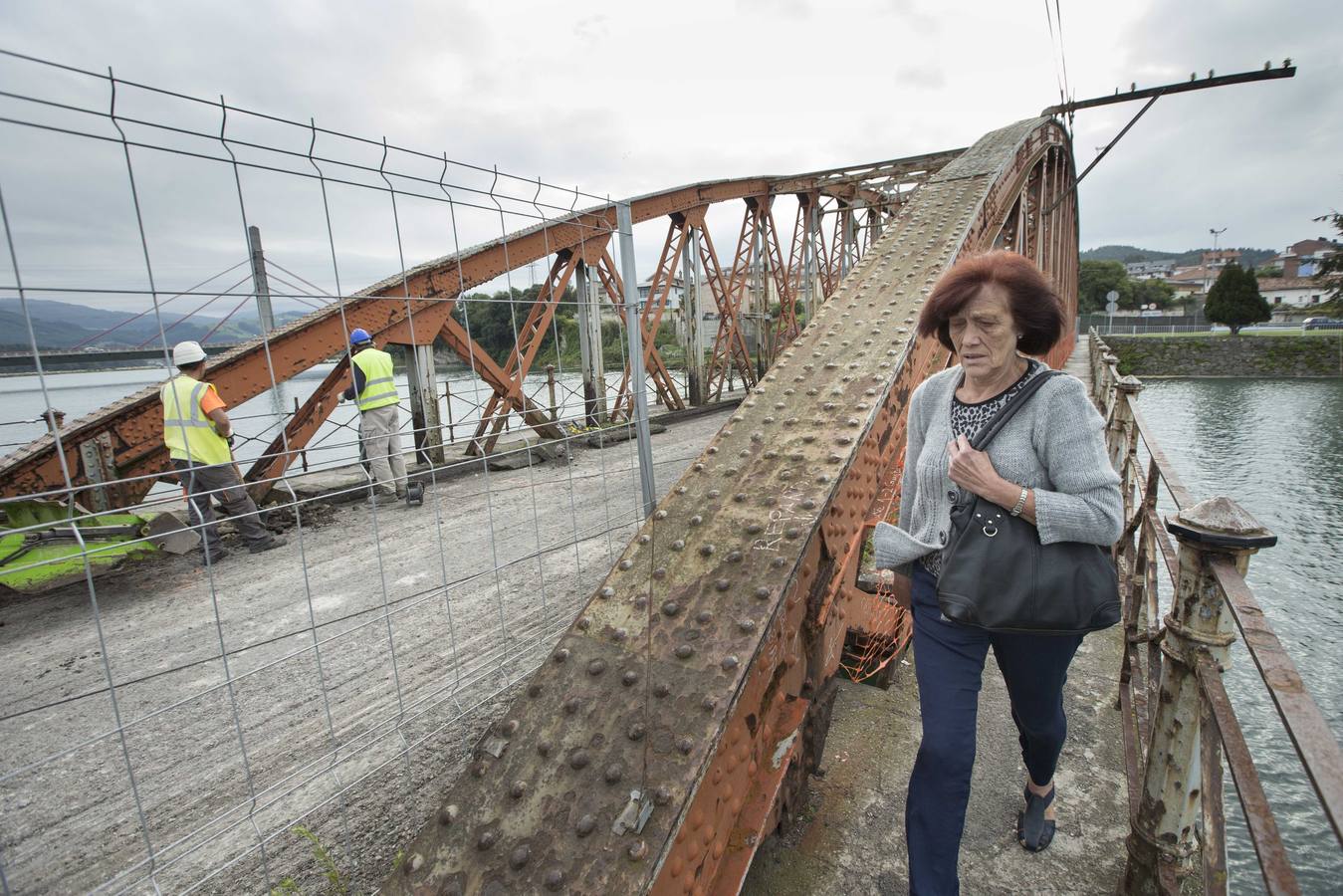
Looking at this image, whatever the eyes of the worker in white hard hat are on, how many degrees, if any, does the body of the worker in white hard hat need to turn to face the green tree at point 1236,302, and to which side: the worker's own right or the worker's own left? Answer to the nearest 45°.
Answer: approximately 45° to the worker's own right

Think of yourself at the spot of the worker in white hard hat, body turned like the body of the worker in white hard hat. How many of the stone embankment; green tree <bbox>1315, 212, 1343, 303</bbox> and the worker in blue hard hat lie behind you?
0

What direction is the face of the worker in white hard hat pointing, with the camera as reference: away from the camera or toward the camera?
away from the camera

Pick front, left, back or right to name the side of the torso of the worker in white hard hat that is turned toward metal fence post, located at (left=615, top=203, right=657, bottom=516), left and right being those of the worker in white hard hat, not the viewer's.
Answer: right

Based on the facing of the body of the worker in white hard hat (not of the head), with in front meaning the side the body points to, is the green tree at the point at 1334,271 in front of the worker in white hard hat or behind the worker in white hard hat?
in front

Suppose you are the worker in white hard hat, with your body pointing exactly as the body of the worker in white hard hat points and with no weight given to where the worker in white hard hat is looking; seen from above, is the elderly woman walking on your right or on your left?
on your right

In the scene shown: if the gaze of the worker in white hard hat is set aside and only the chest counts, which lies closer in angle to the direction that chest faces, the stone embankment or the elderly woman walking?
the stone embankment

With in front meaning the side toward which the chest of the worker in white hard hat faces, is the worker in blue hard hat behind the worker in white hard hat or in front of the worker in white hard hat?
in front

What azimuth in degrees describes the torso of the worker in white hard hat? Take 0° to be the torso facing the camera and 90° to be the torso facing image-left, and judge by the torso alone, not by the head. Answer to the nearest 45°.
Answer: approximately 225°
